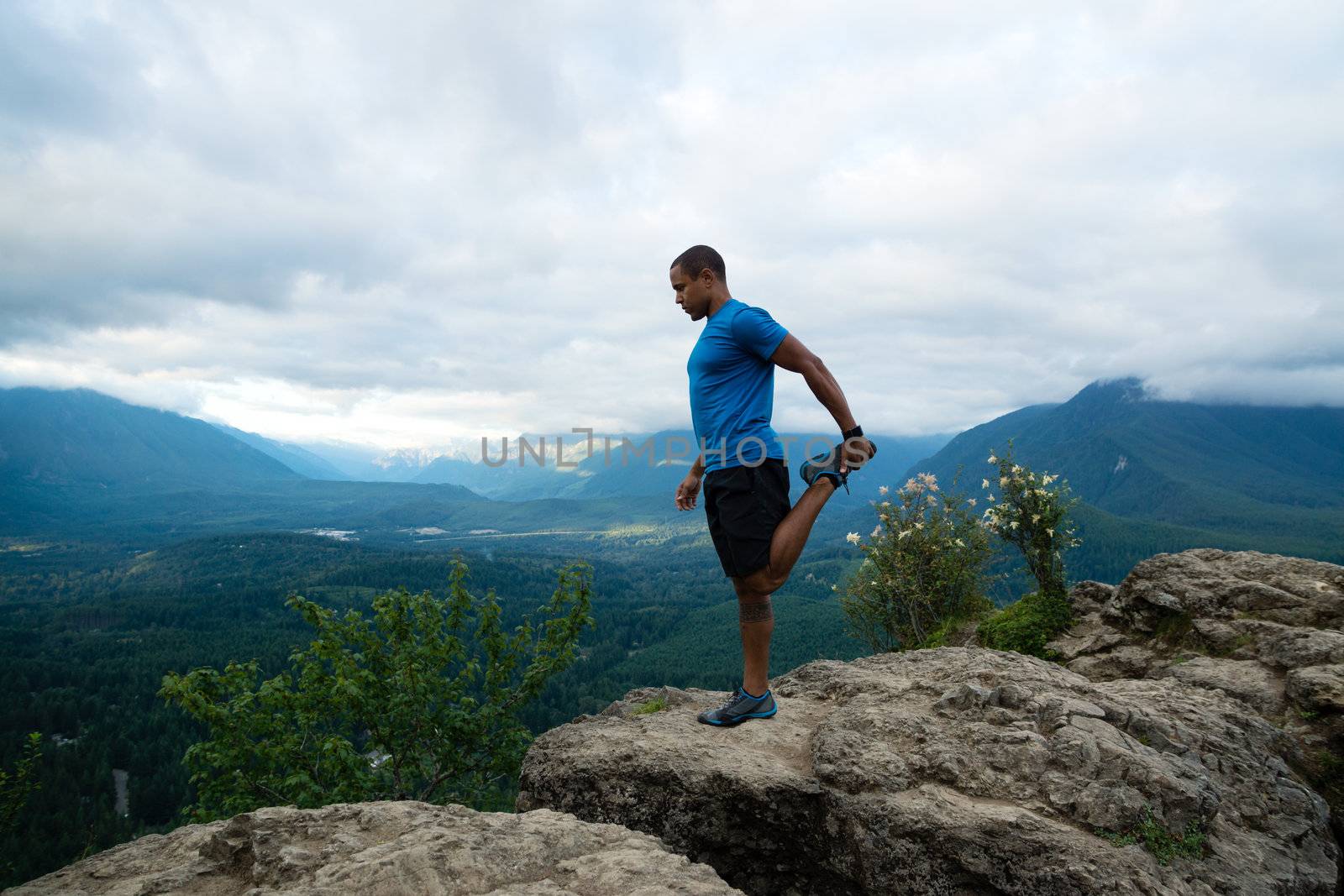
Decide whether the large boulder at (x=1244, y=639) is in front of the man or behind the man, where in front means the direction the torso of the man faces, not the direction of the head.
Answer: behind

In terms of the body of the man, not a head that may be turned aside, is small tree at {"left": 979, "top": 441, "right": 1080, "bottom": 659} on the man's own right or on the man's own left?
on the man's own right

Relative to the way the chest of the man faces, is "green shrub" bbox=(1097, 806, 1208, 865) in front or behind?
behind

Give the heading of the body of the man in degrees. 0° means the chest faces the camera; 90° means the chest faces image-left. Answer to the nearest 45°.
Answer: approximately 90°

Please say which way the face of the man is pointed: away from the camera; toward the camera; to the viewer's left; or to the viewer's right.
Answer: to the viewer's left

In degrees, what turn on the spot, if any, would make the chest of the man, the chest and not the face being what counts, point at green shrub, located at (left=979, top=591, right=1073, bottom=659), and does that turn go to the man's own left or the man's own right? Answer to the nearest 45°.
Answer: approximately 135° to the man's own right

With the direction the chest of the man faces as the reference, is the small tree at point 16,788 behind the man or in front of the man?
in front

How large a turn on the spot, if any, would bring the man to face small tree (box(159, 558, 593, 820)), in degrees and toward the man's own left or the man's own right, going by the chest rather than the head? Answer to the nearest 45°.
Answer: approximately 45° to the man's own right
